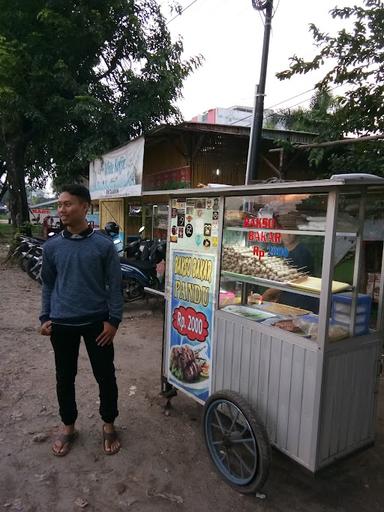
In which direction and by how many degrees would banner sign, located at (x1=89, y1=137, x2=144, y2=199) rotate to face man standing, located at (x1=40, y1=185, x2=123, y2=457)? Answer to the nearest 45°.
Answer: approximately 45° to its left

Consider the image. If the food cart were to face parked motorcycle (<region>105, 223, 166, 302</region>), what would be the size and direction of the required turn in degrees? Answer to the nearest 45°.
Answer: approximately 90° to its right

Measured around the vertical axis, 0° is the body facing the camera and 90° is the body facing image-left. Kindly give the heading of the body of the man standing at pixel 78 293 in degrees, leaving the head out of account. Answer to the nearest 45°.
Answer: approximately 0°

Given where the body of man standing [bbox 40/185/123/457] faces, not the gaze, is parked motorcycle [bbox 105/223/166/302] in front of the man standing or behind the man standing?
behind

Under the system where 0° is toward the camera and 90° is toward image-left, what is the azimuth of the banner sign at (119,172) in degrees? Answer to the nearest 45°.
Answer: approximately 45°

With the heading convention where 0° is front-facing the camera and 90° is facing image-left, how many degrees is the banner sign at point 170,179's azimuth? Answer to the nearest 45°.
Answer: approximately 45°

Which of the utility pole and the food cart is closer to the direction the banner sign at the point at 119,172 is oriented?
the food cart

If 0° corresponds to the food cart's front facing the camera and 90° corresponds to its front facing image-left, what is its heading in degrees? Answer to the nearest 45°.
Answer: approximately 45°
